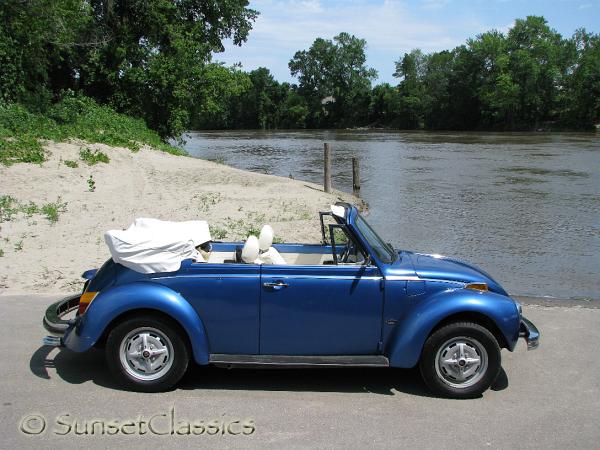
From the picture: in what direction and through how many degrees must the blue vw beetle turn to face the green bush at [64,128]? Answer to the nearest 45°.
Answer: approximately 135° to its left

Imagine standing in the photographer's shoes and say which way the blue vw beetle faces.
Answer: facing to the right of the viewer

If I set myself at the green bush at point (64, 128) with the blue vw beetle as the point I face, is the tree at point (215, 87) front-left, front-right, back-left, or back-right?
back-left

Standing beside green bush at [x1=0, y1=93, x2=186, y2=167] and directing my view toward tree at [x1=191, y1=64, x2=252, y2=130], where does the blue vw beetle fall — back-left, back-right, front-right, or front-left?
back-right

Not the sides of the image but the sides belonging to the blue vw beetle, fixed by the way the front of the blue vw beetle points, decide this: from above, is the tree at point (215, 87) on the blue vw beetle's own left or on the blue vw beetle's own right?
on the blue vw beetle's own left
